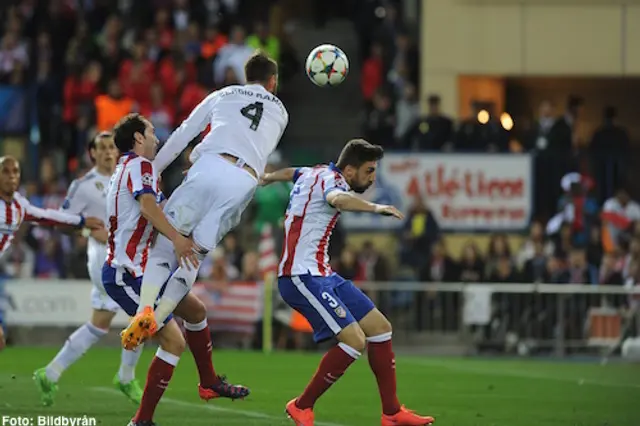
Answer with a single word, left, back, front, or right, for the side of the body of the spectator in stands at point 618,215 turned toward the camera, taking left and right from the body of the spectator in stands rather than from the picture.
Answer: front

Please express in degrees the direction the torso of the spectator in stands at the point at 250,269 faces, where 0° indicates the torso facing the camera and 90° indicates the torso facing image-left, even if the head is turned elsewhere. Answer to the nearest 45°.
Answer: approximately 0°

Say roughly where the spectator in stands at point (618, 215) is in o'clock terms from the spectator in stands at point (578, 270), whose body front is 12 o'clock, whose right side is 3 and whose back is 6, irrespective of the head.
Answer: the spectator in stands at point (618, 215) is roughly at 7 o'clock from the spectator in stands at point (578, 270).

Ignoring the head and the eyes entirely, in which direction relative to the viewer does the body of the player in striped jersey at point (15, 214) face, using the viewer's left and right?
facing the viewer and to the right of the viewer

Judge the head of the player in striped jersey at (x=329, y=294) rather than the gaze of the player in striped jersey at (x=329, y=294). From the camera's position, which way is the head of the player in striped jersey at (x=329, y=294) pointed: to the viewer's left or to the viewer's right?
to the viewer's right

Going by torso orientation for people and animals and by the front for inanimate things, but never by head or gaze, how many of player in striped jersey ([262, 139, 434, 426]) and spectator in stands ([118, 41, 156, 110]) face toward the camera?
1

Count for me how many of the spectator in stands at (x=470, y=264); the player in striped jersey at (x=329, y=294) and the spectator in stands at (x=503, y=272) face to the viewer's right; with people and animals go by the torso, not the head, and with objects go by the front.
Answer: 1
